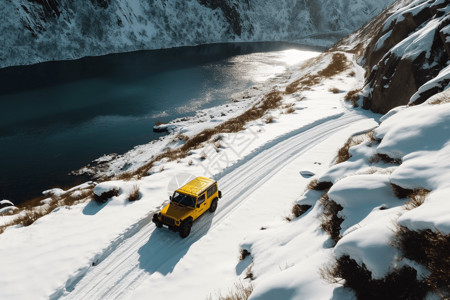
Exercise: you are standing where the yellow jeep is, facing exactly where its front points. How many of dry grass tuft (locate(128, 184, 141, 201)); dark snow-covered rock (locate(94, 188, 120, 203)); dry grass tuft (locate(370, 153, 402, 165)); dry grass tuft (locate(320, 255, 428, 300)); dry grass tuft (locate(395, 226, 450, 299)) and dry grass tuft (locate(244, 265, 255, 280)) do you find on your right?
2

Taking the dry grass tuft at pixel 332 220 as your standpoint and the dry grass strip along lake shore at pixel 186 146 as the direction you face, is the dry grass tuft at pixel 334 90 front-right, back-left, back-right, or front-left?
front-right

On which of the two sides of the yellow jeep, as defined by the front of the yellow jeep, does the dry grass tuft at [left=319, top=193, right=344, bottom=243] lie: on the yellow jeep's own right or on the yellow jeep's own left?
on the yellow jeep's own left

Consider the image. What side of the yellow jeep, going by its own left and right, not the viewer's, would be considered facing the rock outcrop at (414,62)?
back

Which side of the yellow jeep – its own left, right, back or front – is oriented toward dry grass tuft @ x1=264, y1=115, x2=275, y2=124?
back

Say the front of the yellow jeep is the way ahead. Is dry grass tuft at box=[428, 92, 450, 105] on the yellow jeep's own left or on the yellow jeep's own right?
on the yellow jeep's own left

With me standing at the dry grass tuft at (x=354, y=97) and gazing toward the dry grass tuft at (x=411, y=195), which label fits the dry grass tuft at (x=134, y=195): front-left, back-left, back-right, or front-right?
front-right

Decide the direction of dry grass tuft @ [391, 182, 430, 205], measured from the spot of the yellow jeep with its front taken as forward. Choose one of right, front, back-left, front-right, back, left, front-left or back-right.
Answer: left

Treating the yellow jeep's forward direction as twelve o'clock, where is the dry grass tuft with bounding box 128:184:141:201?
The dry grass tuft is roughly at 3 o'clock from the yellow jeep.

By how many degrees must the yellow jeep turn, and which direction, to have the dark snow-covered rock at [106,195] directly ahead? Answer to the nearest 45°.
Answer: approximately 90° to its right

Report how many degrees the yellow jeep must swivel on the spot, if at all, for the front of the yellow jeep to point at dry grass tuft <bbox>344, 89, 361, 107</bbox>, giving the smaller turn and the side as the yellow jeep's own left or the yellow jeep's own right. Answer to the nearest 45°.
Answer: approximately 180°

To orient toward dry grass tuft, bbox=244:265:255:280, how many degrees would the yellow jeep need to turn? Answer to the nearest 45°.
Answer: approximately 45° to its left

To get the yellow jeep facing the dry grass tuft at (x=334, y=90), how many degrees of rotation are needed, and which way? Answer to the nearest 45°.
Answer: approximately 180°

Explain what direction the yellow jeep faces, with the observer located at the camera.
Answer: facing the viewer and to the left of the viewer

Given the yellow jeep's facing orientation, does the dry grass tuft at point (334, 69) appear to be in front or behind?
behind
